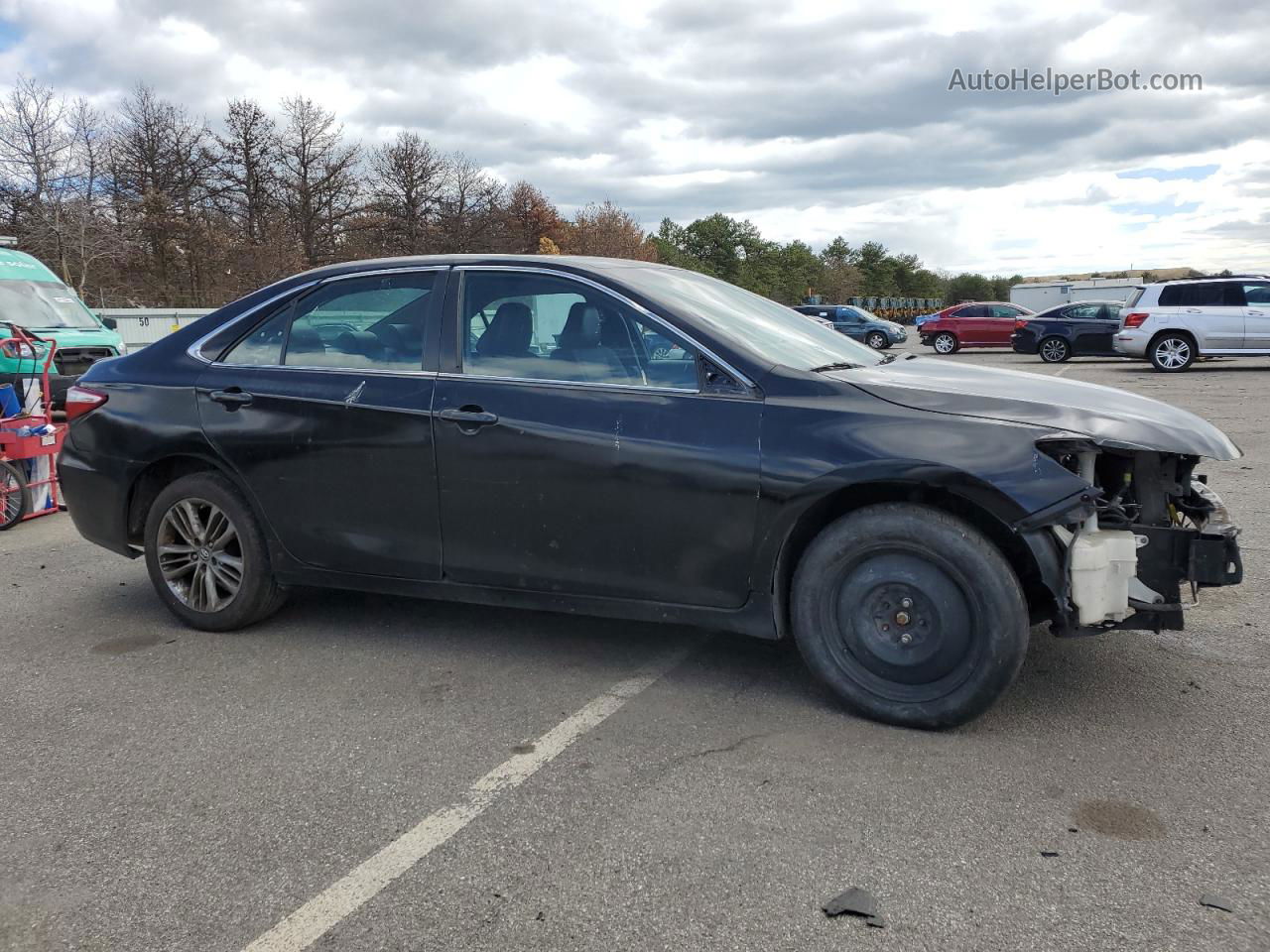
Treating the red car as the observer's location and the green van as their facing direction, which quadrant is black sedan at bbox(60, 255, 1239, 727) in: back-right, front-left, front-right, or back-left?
front-left

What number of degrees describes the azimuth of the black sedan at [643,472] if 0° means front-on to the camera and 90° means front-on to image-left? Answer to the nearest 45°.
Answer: approximately 315°

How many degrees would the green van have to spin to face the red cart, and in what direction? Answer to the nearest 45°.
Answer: approximately 45° to its right

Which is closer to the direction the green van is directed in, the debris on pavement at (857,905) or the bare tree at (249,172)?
the debris on pavement

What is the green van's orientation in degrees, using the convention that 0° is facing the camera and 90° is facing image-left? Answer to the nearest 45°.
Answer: approximately 315°

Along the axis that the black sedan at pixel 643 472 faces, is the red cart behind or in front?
behind

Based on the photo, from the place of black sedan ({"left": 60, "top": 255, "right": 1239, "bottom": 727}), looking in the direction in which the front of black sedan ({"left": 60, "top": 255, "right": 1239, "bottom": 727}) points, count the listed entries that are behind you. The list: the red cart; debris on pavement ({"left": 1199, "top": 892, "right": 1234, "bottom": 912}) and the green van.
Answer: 2

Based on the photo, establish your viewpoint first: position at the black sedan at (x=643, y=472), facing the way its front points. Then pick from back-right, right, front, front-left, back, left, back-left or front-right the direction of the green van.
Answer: back

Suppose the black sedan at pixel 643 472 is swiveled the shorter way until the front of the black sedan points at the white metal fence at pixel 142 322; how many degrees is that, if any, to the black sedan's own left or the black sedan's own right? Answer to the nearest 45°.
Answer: approximately 180°

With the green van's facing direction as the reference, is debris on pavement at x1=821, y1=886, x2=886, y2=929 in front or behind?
in front

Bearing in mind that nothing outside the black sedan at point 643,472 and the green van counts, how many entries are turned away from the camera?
0
